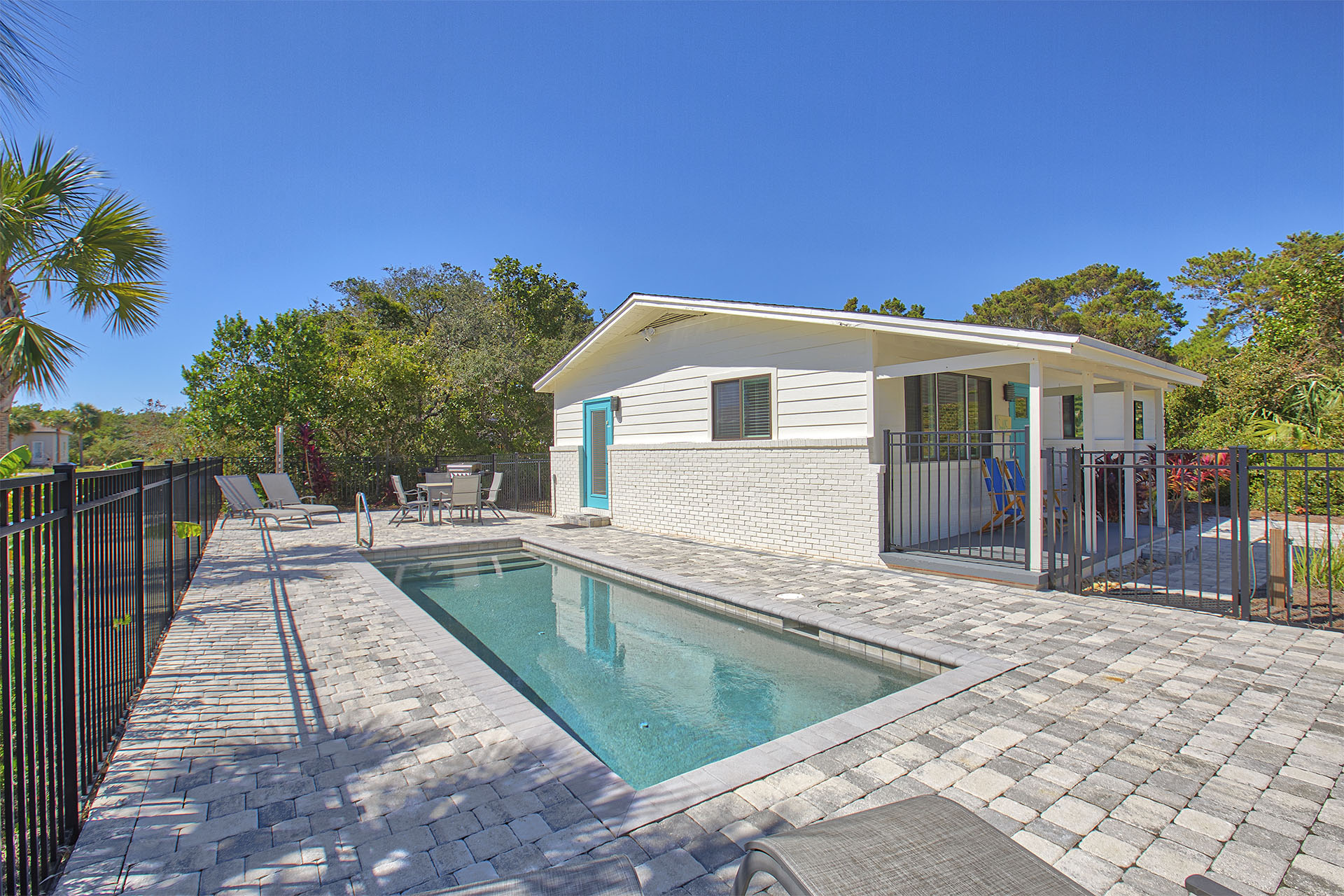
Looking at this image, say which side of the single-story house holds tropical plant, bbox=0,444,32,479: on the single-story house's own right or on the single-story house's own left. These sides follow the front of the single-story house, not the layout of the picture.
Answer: on the single-story house's own right

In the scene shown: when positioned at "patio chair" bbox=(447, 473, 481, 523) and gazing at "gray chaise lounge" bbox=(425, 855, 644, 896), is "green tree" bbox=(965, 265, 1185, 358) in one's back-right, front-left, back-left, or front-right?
back-left

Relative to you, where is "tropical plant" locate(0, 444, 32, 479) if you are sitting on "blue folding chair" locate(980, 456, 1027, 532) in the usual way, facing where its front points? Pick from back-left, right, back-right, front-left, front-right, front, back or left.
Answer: right

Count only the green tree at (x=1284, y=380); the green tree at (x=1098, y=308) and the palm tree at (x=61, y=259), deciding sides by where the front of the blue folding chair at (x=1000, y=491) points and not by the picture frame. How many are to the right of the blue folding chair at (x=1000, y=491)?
1

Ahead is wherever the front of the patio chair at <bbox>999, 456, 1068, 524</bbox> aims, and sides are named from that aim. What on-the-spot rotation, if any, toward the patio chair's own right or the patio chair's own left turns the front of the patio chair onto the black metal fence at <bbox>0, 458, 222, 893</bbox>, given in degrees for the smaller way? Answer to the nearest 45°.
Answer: approximately 45° to the patio chair's own right
